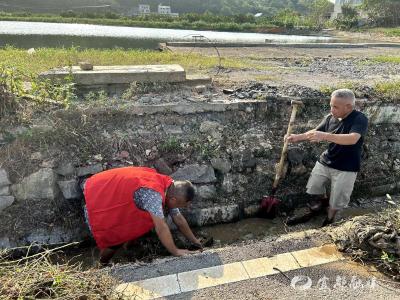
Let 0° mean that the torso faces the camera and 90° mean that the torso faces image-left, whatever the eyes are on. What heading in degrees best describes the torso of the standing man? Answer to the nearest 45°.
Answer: approximately 45°

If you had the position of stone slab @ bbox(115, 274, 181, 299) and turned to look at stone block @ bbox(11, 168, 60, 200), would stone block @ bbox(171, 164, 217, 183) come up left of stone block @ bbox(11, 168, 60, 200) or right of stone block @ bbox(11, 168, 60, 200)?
right

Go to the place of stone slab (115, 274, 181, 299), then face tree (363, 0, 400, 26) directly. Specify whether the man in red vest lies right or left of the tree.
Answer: left

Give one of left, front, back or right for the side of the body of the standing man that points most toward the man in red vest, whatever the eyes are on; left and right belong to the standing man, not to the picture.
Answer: front

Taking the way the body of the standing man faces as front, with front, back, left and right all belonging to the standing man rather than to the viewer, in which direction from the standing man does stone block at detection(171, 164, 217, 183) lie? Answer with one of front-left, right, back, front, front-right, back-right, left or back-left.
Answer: front-right

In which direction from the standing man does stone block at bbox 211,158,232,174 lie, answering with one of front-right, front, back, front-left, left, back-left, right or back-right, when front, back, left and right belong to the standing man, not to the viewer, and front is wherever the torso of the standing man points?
front-right

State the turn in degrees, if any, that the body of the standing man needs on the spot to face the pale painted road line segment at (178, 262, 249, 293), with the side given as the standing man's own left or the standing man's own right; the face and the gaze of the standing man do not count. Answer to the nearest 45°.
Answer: approximately 45° to the standing man's own left

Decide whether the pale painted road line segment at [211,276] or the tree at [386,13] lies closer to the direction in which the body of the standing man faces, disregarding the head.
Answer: the pale painted road line segment

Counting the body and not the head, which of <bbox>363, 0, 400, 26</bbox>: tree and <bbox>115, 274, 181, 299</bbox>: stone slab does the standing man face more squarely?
the stone slab

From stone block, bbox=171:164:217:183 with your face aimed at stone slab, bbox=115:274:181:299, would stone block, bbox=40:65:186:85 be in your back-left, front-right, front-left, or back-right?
back-right
